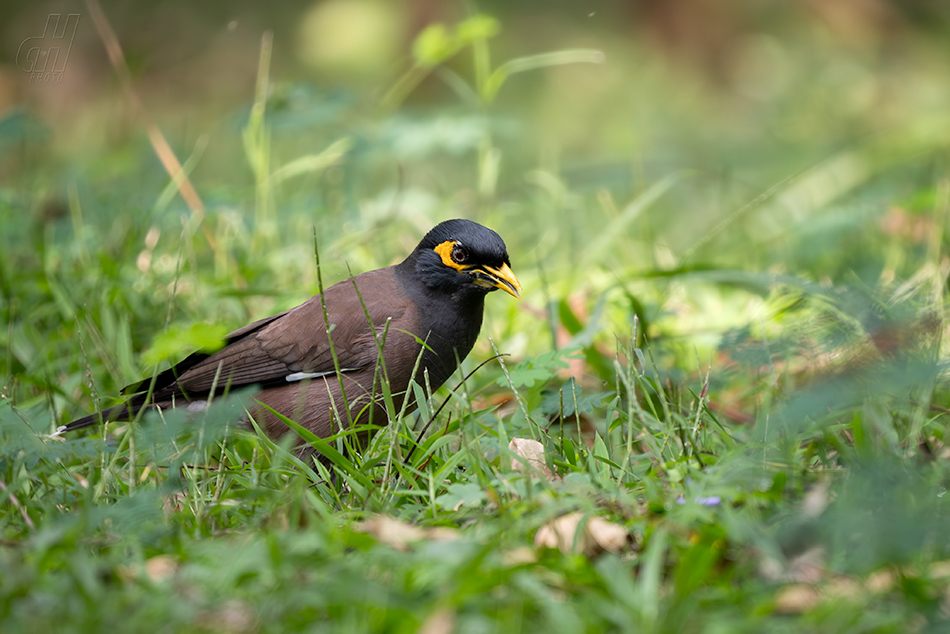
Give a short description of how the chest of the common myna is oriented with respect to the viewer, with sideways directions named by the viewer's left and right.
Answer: facing to the right of the viewer

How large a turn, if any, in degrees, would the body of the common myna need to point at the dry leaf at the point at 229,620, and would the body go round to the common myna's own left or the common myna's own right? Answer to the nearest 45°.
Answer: approximately 90° to the common myna's own right

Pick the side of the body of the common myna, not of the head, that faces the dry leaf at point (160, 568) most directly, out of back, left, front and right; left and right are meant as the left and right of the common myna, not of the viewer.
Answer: right

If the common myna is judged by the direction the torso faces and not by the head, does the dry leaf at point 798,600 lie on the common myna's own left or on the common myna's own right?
on the common myna's own right

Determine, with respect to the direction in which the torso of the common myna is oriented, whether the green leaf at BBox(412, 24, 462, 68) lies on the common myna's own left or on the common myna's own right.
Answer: on the common myna's own left

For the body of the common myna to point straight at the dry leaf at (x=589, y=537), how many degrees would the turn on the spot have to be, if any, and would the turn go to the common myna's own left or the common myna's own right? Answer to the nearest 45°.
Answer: approximately 90° to the common myna's own right

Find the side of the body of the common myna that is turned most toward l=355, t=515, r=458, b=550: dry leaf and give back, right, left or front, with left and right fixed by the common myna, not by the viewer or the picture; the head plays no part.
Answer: right
